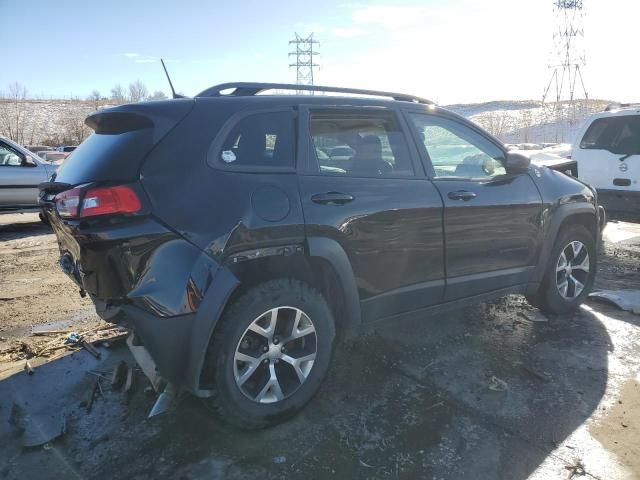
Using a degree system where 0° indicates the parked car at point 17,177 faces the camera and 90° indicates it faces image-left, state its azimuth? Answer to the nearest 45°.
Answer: approximately 270°

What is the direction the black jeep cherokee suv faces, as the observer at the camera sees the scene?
facing away from the viewer and to the right of the viewer

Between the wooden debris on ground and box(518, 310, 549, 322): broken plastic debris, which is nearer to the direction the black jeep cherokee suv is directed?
the broken plastic debris

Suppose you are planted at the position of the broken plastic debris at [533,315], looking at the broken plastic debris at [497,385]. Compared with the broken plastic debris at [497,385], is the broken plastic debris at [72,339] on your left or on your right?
right
